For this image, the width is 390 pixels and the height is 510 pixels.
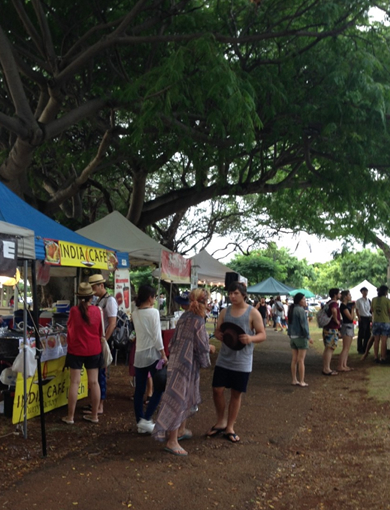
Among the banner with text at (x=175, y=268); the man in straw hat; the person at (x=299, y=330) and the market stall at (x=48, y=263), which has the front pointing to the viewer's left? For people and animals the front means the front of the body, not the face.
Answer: the man in straw hat

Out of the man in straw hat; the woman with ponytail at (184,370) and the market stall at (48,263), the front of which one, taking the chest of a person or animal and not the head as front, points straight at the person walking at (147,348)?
the market stall

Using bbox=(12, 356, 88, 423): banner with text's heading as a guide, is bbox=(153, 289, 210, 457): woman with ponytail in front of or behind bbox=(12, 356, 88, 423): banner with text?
in front

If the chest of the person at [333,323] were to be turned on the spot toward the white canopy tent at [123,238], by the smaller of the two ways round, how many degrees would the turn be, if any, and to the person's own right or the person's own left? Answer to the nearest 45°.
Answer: approximately 180°

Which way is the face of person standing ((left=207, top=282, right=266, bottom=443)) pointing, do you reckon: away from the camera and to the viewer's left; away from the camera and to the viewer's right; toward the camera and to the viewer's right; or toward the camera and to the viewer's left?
toward the camera and to the viewer's left

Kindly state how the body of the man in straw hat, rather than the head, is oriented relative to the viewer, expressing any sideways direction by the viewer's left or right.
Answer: facing to the left of the viewer

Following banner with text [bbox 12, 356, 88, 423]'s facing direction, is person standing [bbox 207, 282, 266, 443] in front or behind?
in front

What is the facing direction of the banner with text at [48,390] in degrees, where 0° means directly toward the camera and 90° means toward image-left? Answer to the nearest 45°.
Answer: approximately 315°
